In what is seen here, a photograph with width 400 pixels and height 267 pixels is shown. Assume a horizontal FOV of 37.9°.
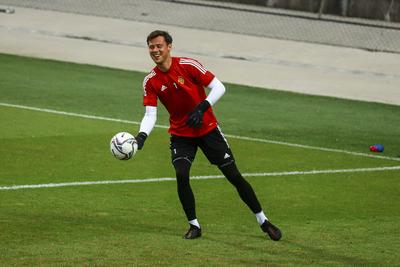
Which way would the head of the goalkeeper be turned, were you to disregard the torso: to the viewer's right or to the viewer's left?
to the viewer's left

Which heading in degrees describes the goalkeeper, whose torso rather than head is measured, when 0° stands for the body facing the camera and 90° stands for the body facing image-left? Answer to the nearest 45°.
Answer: approximately 0°
